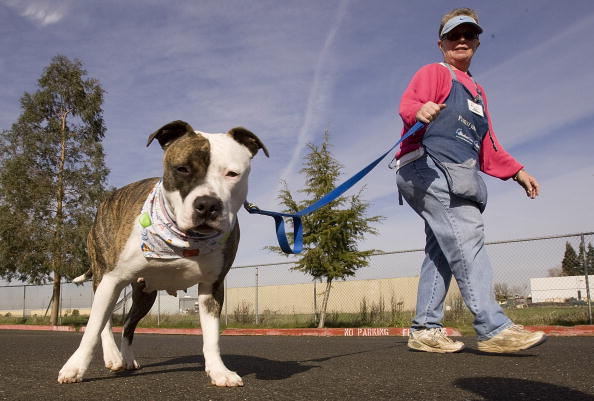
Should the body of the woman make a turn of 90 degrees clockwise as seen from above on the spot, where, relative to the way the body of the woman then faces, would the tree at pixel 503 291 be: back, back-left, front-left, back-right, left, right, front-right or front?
back-right

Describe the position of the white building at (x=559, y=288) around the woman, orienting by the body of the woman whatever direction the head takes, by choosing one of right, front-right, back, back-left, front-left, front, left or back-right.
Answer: back-left

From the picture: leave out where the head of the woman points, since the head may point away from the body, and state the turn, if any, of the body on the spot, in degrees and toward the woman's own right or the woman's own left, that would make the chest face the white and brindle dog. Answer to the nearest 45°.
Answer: approximately 90° to the woman's own right

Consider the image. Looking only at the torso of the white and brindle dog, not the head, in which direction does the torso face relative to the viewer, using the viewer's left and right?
facing the viewer and to the right of the viewer

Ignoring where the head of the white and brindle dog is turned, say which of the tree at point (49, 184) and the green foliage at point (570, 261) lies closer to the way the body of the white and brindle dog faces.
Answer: the green foliage

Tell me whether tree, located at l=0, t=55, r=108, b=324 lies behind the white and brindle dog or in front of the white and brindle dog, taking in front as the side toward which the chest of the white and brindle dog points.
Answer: behind

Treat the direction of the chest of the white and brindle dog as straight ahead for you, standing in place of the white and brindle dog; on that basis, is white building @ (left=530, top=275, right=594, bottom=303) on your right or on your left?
on your left

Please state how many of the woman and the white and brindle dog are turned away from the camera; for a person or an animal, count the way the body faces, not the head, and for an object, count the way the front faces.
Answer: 0

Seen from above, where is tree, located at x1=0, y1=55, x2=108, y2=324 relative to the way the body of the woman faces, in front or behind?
behind

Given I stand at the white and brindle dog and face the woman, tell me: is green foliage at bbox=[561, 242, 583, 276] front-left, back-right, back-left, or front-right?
front-left

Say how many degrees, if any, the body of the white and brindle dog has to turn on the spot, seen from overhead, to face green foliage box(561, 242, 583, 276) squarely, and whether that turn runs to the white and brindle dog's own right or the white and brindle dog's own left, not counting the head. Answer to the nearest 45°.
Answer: approximately 90° to the white and brindle dog's own left

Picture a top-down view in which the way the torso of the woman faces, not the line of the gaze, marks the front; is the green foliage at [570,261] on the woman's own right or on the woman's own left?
on the woman's own left

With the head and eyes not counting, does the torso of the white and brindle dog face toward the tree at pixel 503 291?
no
